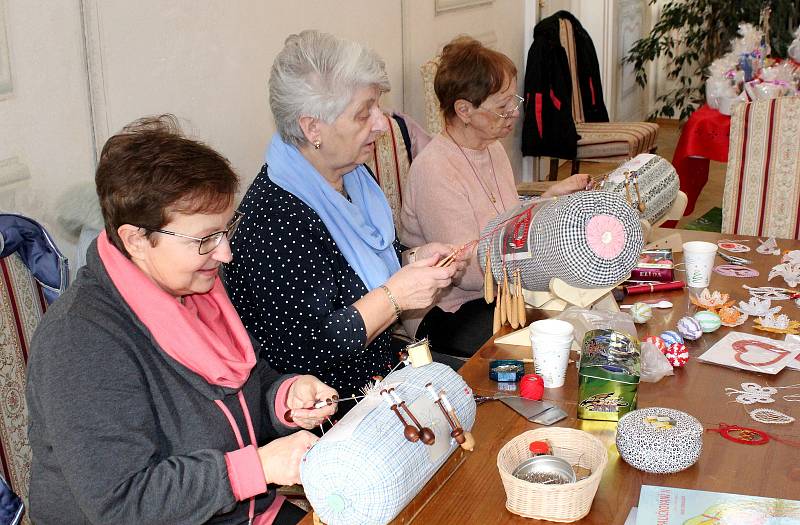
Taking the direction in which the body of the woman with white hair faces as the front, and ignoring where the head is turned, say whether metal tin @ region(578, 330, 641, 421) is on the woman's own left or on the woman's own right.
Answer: on the woman's own right

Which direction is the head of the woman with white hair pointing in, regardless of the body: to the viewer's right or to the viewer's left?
to the viewer's right

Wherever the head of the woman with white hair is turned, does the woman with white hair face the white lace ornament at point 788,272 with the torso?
yes

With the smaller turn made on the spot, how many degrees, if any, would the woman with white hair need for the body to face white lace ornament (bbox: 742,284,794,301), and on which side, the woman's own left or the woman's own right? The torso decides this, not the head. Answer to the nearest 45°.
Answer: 0° — they already face it

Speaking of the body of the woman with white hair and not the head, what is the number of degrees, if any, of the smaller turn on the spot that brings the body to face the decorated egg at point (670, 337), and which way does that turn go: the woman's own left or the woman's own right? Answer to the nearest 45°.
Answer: approximately 45° to the woman's own right

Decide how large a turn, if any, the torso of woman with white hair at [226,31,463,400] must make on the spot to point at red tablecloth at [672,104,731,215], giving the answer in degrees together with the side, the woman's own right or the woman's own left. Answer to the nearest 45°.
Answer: approximately 45° to the woman's own left

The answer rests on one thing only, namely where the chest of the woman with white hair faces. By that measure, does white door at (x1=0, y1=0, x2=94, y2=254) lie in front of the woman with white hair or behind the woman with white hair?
behind

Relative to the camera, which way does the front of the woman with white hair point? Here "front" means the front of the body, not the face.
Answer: to the viewer's right

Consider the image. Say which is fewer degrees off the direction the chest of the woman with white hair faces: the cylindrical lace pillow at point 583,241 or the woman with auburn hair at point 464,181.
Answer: the cylindrical lace pillow

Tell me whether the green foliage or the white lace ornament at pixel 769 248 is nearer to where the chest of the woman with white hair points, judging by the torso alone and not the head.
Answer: the white lace ornament

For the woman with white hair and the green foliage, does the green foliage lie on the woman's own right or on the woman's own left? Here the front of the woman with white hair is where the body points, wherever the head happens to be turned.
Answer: on the woman's own left

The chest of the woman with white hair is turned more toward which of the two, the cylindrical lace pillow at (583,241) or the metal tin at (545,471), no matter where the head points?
the cylindrical lace pillow
